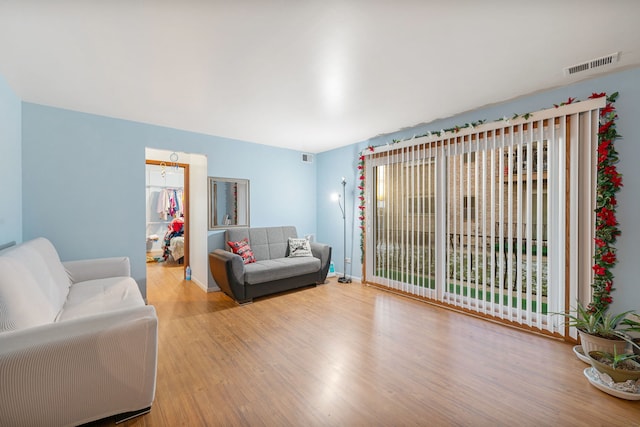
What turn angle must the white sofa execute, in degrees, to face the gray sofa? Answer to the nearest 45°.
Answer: approximately 45° to its left

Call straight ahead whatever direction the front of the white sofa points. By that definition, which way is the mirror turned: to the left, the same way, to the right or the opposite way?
to the right

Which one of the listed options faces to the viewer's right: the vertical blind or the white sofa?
the white sofa

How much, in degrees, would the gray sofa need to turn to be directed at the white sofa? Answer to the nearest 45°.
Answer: approximately 90° to its right

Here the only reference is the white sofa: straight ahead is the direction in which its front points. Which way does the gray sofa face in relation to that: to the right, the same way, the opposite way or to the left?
to the right

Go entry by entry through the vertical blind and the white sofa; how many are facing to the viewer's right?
1

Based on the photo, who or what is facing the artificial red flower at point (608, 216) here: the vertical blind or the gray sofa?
the gray sofa

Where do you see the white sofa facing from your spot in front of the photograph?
facing to the right of the viewer
